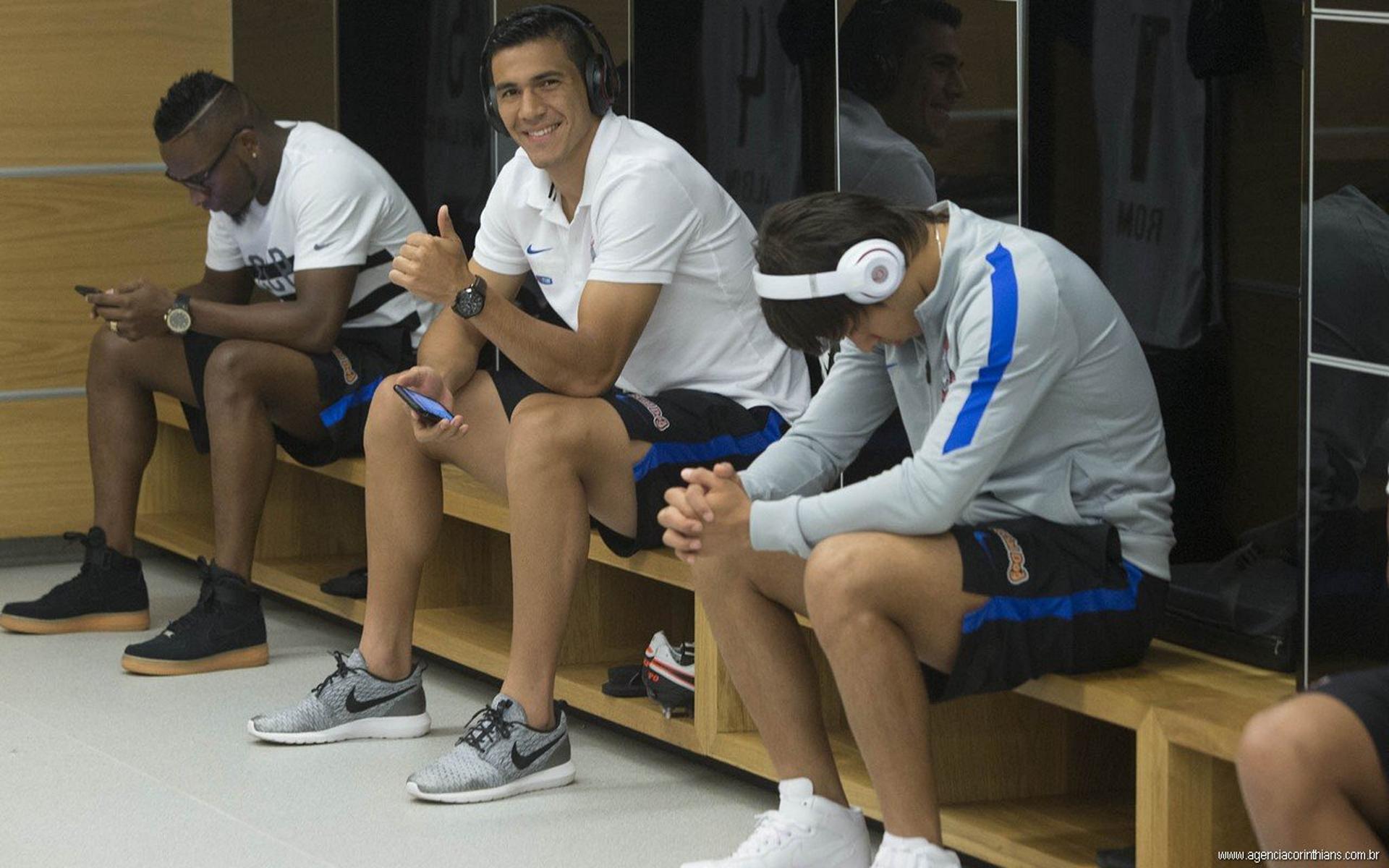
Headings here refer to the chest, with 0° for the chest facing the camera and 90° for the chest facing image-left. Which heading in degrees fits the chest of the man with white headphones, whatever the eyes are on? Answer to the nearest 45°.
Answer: approximately 45°

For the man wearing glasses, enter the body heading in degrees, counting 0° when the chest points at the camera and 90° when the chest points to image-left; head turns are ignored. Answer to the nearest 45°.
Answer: approximately 45°

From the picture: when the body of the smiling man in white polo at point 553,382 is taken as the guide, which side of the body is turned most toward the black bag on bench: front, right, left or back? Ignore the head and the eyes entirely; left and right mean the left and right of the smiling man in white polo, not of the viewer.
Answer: left

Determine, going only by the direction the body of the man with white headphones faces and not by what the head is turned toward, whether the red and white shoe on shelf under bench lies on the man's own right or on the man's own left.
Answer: on the man's own right

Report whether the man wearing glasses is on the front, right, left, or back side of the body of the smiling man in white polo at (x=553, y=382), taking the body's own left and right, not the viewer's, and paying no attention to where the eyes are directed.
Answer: right

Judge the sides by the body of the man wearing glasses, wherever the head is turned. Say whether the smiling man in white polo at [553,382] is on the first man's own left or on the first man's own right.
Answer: on the first man's own left

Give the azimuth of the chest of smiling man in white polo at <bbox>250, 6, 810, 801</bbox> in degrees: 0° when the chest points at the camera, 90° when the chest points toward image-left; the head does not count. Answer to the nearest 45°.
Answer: approximately 45°

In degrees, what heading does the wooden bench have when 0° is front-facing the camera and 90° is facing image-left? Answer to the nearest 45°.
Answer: approximately 45°
